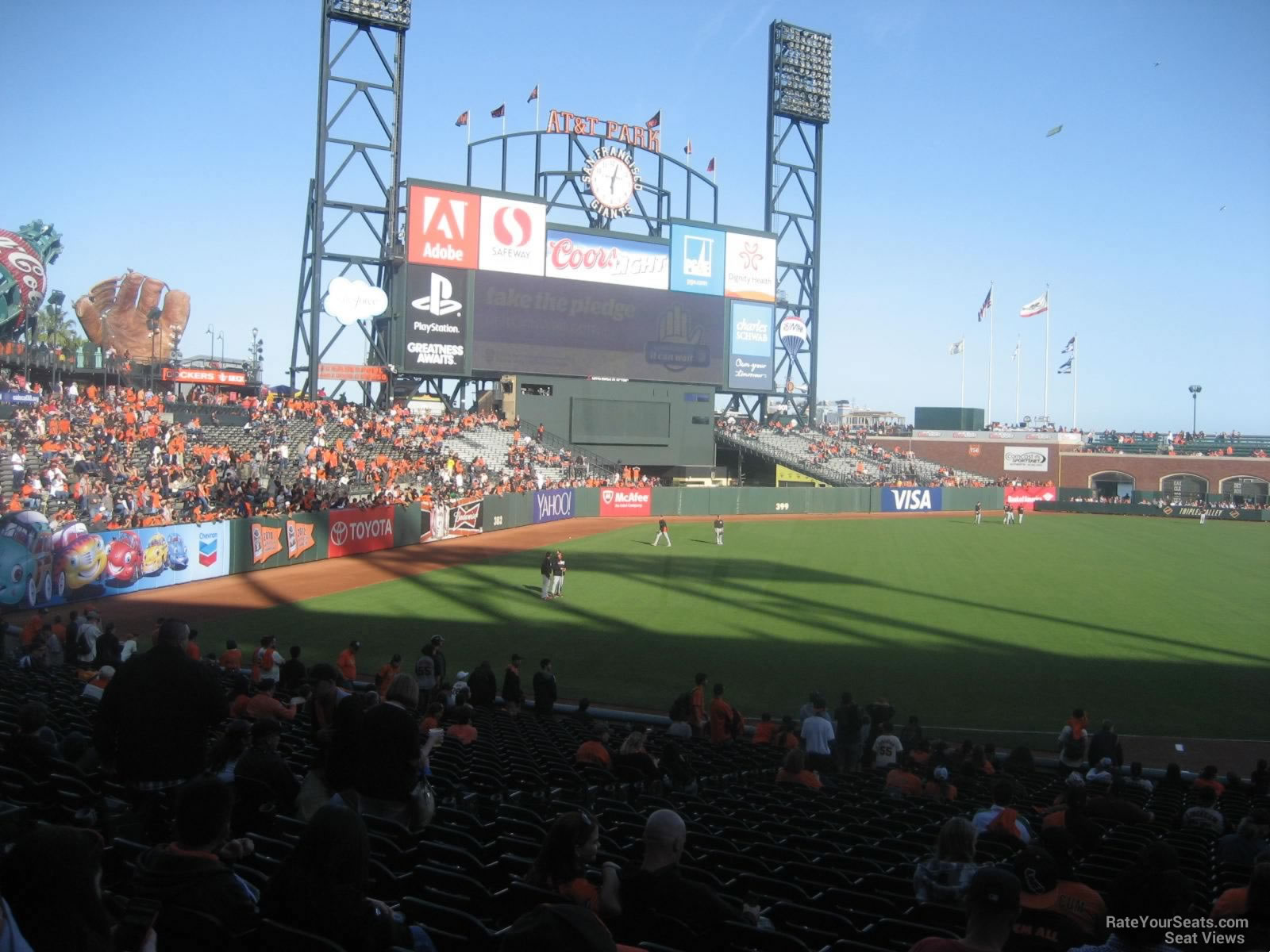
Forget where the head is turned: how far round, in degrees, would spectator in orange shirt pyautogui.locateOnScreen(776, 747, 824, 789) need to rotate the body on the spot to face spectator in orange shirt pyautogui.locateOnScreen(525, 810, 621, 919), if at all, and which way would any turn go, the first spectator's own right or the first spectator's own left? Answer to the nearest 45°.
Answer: approximately 180°

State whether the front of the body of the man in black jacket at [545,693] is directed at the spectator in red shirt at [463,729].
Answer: no

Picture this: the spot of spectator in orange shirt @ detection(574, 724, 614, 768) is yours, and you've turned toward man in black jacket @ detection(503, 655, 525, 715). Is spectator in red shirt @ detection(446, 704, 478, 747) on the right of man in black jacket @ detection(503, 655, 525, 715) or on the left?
left

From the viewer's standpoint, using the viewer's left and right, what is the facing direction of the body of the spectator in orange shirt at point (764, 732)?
facing away from the viewer

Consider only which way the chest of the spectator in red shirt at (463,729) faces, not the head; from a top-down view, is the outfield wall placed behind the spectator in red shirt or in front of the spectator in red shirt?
in front

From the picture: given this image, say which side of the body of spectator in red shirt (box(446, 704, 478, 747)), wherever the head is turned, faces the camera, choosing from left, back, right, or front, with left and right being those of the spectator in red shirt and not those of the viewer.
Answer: back

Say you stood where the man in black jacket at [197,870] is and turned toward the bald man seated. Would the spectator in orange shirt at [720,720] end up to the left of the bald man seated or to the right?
left

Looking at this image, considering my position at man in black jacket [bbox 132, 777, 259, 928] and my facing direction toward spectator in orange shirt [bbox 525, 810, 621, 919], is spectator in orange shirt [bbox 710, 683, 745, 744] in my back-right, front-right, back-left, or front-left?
front-left

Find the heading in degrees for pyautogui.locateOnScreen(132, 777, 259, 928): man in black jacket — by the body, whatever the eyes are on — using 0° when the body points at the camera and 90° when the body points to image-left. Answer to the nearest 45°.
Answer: approximately 225°

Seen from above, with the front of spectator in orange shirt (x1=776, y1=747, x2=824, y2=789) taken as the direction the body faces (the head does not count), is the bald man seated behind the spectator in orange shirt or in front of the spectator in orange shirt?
behind

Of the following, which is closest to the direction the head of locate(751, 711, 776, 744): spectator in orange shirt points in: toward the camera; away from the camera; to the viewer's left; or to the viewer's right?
away from the camera

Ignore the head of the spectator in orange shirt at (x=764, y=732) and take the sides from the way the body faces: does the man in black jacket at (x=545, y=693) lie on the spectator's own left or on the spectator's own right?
on the spectator's own left

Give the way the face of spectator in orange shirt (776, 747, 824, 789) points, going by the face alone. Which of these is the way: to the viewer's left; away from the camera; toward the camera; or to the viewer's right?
away from the camera

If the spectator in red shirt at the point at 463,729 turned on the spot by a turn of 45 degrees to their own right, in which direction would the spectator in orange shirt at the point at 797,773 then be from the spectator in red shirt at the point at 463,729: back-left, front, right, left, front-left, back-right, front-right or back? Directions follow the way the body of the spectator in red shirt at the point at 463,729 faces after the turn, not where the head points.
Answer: front-right

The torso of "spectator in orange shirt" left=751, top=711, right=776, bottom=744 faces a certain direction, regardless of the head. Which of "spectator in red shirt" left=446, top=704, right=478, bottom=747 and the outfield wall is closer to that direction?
the outfield wall

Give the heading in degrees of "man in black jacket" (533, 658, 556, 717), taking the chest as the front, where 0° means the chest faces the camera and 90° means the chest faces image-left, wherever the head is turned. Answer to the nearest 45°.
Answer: approximately 180°

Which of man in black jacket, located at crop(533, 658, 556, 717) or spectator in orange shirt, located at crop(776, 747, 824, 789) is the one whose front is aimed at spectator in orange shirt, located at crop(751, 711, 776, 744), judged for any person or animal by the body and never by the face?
spectator in orange shirt, located at crop(776, 747, 824, 789)

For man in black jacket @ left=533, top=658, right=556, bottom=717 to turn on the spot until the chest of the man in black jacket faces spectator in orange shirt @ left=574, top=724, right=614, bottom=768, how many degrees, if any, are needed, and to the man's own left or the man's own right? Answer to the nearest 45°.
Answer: approximately 180°

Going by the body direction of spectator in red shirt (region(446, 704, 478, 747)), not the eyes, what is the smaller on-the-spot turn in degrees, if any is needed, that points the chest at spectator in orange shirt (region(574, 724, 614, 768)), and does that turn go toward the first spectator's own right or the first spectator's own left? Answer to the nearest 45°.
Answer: approximately 135° to the first spectator's own right

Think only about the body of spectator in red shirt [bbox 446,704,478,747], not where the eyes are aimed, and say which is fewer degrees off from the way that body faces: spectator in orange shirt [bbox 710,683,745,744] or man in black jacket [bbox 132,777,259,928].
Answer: the spectator in orange shirt
